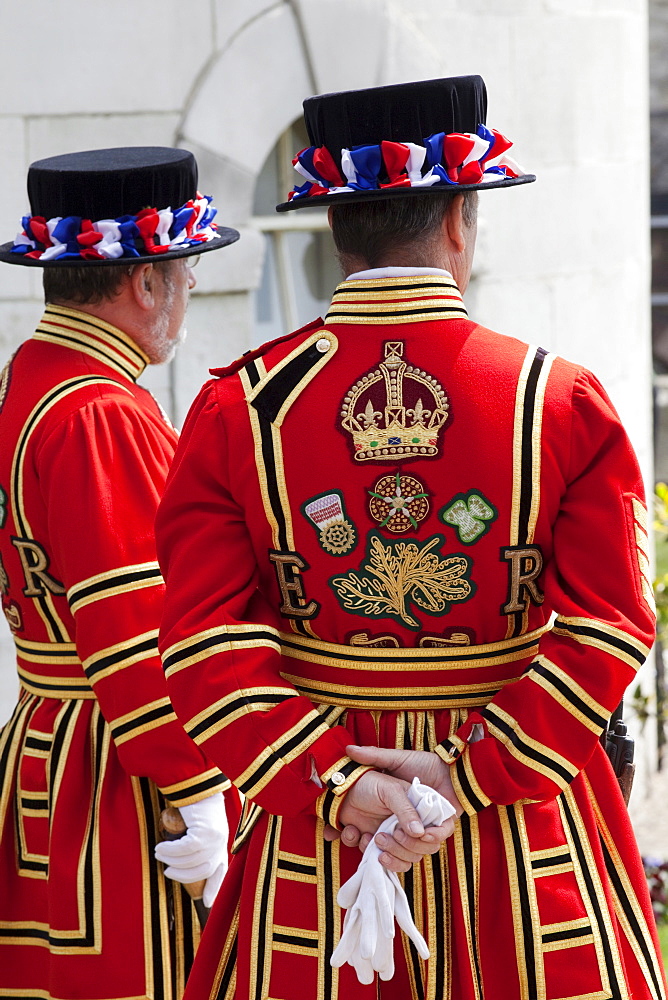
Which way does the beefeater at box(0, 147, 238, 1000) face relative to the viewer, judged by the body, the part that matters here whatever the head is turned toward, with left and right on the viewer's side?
facing away from the viewer and to the right of the viewer
